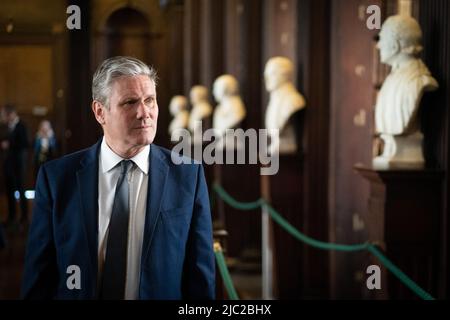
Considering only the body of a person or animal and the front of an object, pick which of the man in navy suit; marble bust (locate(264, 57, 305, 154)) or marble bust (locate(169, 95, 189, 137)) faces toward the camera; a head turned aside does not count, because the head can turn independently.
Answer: the man in navy suit

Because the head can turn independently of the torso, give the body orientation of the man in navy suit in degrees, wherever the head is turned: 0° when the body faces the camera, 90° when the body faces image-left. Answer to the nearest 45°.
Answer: approximately 0°

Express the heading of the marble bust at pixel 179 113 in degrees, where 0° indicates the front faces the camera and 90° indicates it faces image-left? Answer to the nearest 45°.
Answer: approximately 90°

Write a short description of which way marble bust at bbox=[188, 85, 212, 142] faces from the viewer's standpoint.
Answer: facing the viewer and to the left of the viewer

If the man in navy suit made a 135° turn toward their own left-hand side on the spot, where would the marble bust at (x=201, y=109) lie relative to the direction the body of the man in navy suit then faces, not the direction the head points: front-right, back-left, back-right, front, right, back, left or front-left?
front-left

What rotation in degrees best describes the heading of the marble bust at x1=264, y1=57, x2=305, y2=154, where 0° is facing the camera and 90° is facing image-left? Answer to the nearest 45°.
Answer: approximately 90°

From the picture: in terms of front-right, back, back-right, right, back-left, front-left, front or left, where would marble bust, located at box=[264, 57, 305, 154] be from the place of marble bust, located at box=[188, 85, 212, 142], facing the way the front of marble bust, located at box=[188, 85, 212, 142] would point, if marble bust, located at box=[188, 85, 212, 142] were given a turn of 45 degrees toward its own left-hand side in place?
front

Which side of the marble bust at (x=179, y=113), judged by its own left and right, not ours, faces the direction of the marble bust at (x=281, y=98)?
left
